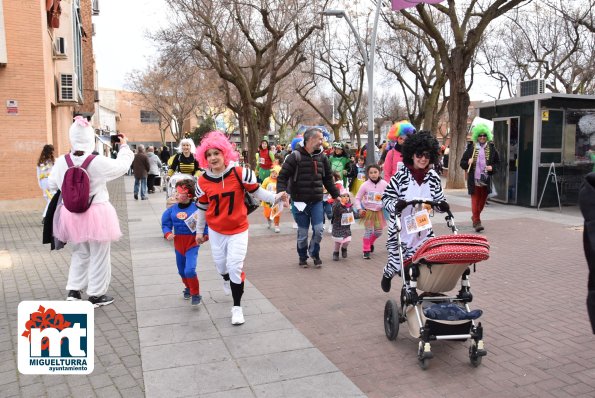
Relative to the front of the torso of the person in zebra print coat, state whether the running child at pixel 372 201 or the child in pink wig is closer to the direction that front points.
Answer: the child in pink wig

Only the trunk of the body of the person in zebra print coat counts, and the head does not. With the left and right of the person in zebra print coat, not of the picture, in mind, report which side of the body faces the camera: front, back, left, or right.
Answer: front

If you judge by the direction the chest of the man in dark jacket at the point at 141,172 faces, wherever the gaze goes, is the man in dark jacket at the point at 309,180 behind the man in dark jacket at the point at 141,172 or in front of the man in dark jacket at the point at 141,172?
behind

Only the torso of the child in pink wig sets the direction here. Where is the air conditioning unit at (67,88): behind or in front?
behind

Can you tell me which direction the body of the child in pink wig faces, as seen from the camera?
toward the camera

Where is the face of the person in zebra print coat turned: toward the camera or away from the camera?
toward the camera

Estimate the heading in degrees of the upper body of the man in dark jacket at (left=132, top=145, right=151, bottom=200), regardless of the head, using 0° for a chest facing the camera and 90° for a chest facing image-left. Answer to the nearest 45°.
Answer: approximately 180°

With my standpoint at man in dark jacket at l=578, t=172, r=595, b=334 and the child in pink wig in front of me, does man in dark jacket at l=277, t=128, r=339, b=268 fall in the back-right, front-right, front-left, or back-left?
front-right

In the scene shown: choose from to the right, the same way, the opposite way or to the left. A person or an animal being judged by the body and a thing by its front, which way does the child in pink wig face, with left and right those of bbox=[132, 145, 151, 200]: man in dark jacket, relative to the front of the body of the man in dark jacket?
the opposite way

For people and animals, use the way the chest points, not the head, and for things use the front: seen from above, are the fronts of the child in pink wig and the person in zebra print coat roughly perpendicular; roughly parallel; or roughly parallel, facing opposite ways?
roughly parallel

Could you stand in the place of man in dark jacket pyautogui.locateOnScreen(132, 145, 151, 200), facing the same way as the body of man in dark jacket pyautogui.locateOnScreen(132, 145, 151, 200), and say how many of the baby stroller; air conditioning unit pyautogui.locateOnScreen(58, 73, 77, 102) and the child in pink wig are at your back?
2

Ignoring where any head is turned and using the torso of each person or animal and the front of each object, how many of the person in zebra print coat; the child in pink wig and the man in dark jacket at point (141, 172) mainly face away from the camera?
1
